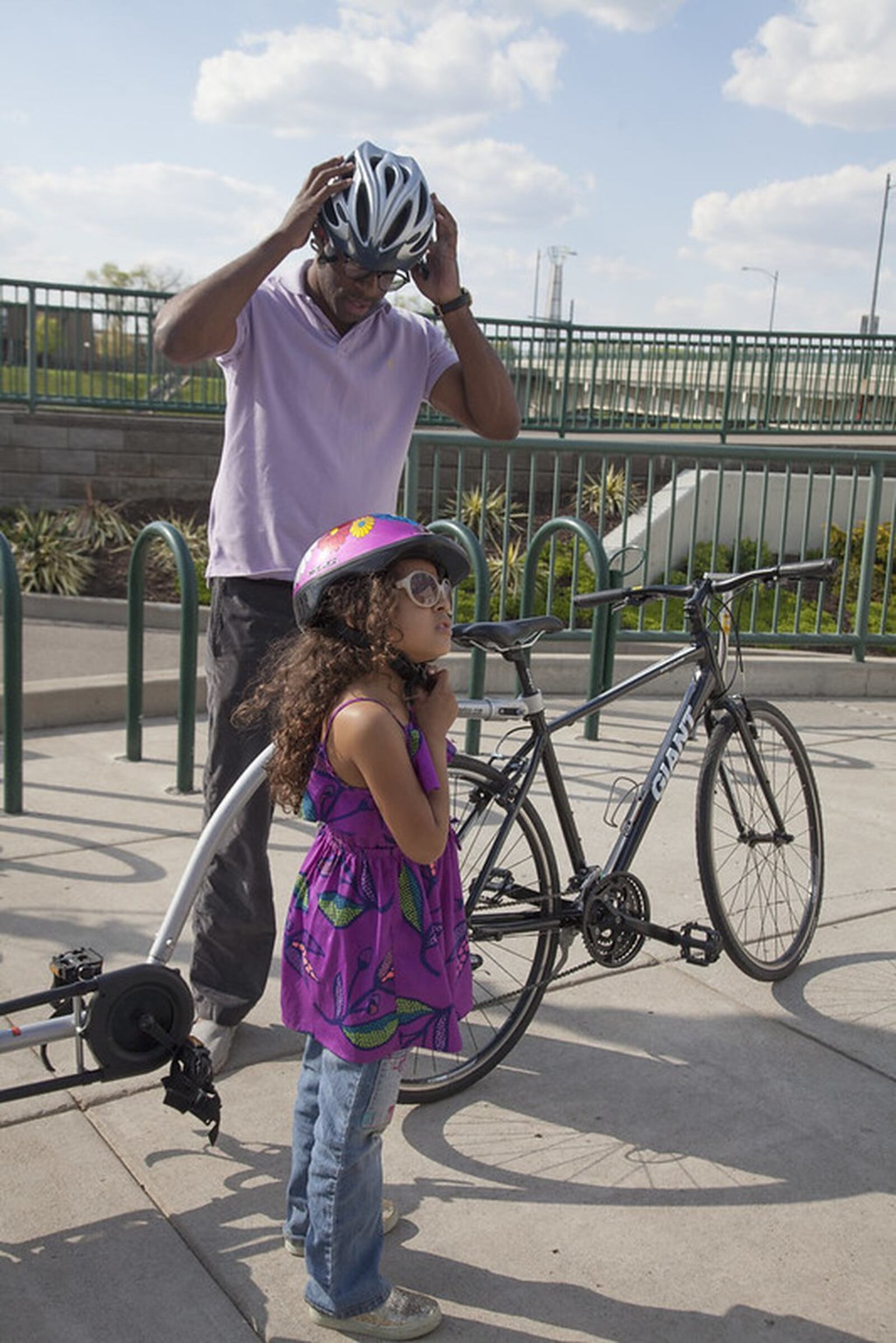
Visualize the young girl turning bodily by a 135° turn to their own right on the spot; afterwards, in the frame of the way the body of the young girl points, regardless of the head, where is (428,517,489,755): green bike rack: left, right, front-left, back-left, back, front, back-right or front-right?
back-right

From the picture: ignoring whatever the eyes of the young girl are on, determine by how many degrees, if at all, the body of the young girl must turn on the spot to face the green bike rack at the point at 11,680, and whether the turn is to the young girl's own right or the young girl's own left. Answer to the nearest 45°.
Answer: approximately 135° to the young girl's own left

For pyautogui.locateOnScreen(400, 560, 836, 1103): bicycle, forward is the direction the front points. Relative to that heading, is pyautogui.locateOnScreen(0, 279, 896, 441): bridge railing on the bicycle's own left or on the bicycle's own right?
on the bicycle's own left

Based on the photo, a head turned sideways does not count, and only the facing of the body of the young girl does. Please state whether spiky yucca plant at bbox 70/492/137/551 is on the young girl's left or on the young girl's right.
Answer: on the young girl's left

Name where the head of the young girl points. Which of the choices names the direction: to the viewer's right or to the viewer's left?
to the viewer's right

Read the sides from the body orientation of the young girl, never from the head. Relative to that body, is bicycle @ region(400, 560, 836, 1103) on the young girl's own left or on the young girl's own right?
on the young girl's own left

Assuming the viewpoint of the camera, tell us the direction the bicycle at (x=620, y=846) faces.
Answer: facing away from the viewer and to the right of the viewer

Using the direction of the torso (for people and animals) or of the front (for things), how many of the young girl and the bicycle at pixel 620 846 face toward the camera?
0

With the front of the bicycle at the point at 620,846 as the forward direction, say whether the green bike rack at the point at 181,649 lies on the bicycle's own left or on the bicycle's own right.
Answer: on the bicycle's own left

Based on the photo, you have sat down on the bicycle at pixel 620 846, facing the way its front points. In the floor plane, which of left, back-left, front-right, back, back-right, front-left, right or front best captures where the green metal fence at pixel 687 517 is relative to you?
front-left

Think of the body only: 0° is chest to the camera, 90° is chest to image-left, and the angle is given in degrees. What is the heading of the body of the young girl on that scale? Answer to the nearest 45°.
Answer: approximately 270°

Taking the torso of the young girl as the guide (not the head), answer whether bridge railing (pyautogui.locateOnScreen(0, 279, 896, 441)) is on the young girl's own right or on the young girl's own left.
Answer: on the young girl's own left
